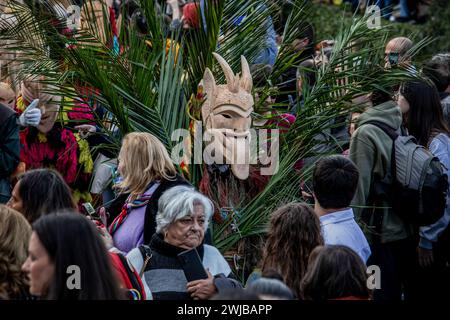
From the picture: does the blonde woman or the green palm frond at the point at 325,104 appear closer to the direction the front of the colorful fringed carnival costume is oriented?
the blonde woman

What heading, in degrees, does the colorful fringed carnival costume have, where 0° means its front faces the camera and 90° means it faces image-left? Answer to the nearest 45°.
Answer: approximately 45°

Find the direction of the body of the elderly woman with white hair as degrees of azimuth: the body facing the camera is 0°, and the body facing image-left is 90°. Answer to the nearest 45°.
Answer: approximately 315°

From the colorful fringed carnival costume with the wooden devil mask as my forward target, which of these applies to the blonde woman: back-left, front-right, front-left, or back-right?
front-right

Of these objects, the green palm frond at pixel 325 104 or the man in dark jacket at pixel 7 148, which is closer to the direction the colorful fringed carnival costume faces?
the man in dark jacket

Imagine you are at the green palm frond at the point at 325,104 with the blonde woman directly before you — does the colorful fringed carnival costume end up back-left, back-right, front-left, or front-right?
front-right
